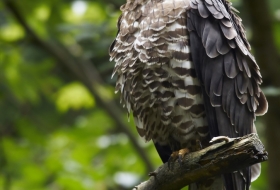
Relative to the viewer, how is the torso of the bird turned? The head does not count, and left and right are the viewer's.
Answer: facing the viewer and to the left of the viewer
